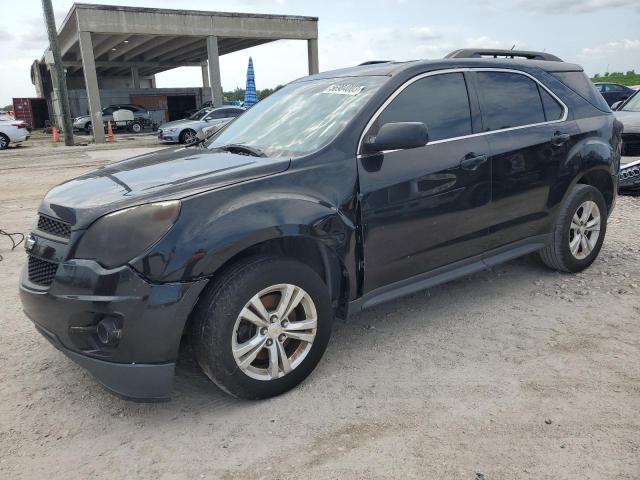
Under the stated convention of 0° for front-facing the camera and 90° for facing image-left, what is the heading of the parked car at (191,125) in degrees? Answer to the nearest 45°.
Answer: approximately 45°

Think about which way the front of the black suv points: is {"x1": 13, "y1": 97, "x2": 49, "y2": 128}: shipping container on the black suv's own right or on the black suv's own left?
on the black suv's own right

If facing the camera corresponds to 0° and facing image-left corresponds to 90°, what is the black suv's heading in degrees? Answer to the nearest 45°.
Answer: approximately 45°

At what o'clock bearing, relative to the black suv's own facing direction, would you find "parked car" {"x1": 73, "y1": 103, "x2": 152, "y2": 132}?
The parked car is roughly at 4 o'clock from the black suv.

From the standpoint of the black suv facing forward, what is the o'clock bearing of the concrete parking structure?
The concrete parking structure is roughly at 4 o'clock from the black suv.

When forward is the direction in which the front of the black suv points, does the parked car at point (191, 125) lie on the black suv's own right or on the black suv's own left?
on the black suv's own right

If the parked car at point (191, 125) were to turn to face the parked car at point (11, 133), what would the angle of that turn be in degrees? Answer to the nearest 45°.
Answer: approximately 45° to its right
